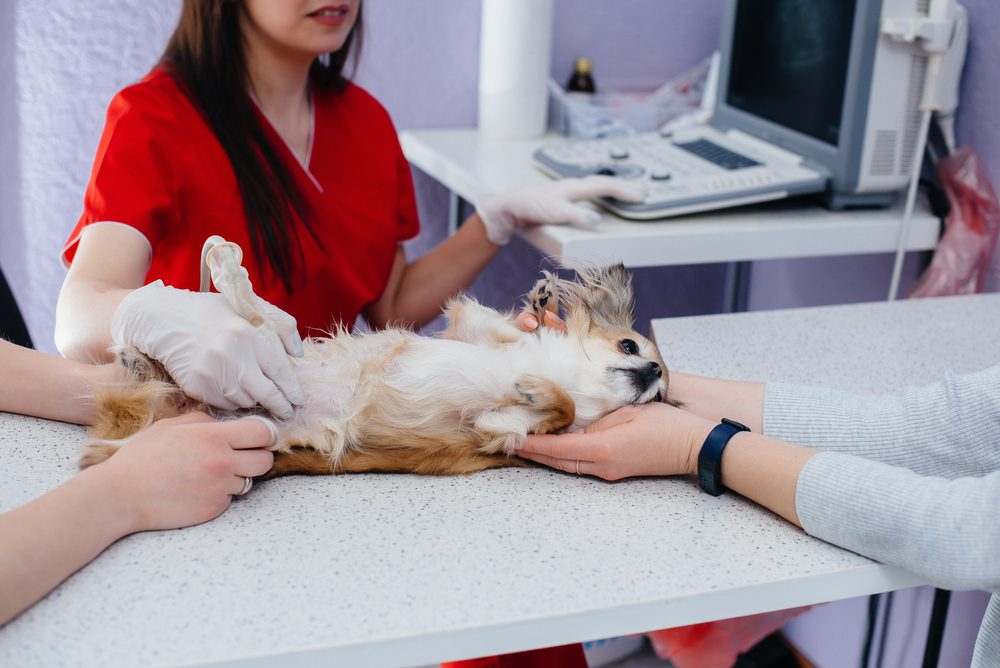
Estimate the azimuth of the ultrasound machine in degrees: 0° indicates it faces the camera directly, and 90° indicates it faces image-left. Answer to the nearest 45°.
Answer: approximately 45°

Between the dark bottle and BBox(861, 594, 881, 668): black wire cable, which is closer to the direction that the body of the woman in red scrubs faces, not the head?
the black wire cable

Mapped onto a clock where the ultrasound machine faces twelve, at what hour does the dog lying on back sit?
The dog lying on back is roughly at 11 o'clock from the ultrasound machine.

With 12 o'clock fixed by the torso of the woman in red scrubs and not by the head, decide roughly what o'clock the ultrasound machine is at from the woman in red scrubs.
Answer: The ultrasound machine is roughly at 10 o'clock from the woman in red scrubs.

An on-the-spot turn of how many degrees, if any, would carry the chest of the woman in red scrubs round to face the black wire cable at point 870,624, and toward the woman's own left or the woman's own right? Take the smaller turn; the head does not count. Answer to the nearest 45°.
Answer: approximately 45° to the woman's own left

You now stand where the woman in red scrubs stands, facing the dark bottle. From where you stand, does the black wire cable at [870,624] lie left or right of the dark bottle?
right
